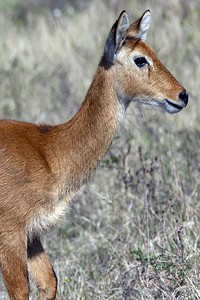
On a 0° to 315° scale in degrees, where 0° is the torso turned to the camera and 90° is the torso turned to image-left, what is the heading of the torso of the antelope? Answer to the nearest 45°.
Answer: approximately 270°
